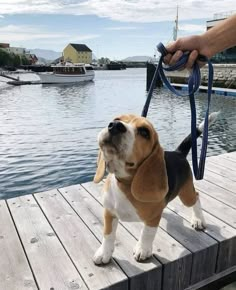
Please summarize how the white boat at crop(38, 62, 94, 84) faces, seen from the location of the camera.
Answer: facing to the left of the viewer

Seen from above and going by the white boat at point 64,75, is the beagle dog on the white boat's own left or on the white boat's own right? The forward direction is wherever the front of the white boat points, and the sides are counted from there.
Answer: on the white boat's own left

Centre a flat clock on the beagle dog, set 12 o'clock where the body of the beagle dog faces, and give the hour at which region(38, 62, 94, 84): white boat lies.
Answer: The white boat is roughly at 4 o'clock from the beagle dog.

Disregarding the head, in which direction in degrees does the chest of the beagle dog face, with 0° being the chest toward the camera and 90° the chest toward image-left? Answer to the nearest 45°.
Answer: approximately 45°
